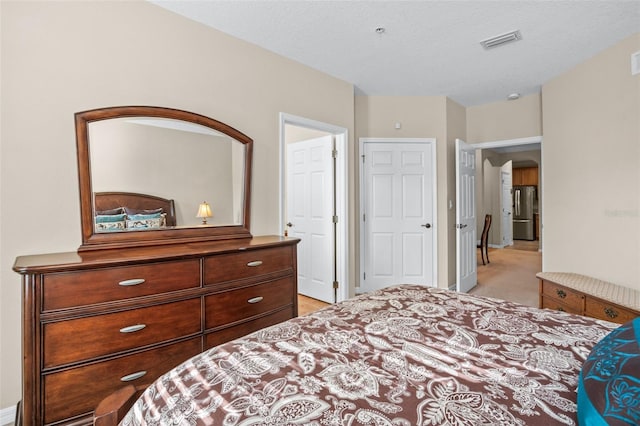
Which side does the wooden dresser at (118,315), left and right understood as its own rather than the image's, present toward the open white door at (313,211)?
left

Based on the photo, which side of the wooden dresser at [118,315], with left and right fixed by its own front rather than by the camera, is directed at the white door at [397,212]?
left

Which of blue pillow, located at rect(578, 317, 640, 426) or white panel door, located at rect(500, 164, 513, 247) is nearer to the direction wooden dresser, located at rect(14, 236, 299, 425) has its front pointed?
the blue pillow

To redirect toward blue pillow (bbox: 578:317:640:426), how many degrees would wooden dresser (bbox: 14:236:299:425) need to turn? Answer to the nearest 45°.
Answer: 0° — it already faces it

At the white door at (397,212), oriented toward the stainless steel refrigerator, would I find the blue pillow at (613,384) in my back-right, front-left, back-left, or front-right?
back-right

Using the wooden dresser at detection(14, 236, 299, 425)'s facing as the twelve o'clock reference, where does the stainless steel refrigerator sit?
The stainless steel refrigerator is roughly at 10 o'clock from the wooden dresser.

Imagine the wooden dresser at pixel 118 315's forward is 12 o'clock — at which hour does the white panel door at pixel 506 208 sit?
The white panel door is roughly at 10 o'clock from the wooden dresser.

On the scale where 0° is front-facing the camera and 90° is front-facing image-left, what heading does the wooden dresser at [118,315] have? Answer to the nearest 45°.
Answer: approximately 315°

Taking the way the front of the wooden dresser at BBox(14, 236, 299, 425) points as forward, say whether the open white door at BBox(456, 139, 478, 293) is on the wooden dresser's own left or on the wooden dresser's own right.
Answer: on the wooden dresser's own left
